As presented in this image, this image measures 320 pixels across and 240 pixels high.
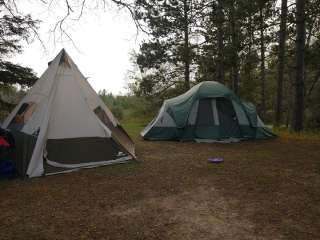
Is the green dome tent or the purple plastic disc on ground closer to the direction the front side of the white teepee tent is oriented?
the purple plastic disc on ground

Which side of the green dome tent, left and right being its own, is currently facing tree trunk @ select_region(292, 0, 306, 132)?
left

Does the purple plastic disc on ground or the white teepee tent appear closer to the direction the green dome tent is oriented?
the purple plastic disc on ground

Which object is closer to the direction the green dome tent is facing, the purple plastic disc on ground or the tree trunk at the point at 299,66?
the purple plastic disc on ground

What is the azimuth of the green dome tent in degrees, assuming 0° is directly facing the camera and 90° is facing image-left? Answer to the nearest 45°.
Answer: approximately 0°

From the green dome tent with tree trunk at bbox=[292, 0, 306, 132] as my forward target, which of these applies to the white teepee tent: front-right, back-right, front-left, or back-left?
back-right

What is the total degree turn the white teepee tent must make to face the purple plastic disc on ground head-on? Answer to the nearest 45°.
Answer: approximately 45° to its left

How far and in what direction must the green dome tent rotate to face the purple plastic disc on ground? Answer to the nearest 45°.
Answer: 0° — it already faces it
